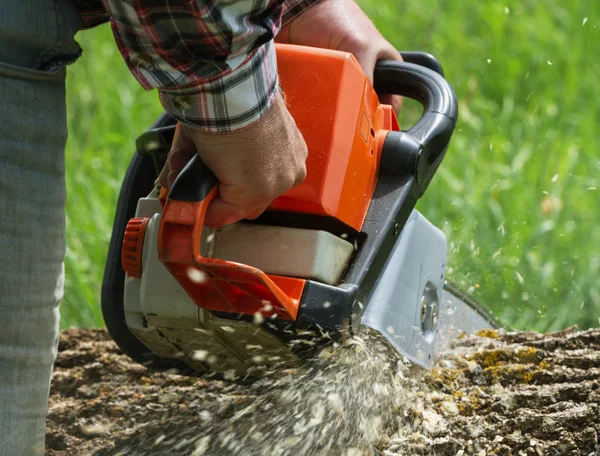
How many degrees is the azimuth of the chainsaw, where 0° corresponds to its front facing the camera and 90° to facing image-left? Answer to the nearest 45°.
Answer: approximately 225°
